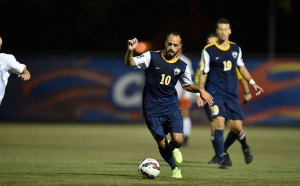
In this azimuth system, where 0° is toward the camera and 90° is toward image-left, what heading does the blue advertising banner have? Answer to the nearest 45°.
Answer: approximately 0°

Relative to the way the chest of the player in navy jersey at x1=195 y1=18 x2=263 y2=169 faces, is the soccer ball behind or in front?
in front

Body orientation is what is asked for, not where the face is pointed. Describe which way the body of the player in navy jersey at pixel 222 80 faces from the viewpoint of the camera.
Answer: toward the camera

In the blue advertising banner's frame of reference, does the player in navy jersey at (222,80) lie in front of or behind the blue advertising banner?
in front

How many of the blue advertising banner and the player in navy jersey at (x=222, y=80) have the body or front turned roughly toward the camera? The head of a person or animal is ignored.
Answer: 2

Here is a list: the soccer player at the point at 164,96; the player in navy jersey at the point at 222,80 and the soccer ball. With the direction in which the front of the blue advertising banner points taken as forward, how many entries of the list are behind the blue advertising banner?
0

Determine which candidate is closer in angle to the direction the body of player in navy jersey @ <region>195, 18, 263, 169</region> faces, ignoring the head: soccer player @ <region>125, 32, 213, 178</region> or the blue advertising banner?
the soccer player

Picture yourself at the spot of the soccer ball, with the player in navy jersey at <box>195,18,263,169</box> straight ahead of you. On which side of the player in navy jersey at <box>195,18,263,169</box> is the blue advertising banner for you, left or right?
left

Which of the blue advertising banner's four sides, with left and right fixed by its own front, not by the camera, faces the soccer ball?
front

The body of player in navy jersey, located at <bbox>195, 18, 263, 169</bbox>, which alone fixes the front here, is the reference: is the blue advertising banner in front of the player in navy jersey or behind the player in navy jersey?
behind

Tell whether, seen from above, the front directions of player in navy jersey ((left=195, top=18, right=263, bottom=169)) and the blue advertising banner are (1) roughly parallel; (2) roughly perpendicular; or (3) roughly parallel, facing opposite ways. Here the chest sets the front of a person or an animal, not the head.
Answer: roughly parallel
